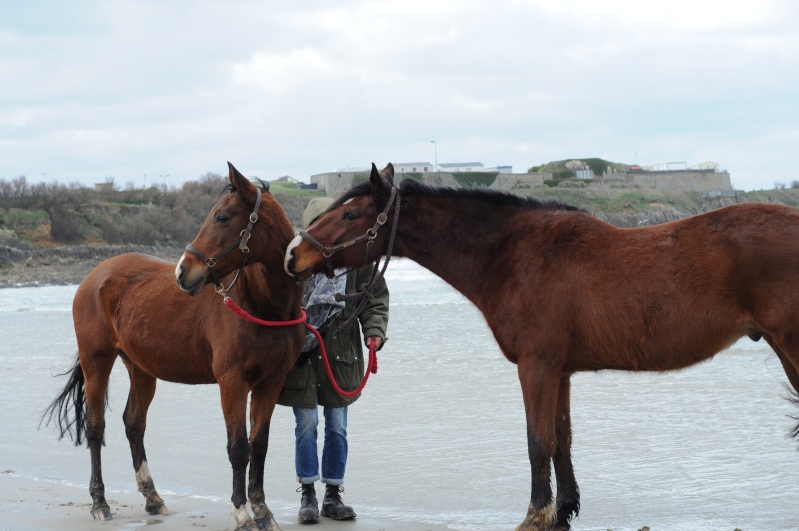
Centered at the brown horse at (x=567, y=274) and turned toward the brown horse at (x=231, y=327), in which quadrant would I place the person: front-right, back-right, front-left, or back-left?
front-right

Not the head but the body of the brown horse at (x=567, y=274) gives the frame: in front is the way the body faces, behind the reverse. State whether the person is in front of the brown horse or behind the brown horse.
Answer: in front

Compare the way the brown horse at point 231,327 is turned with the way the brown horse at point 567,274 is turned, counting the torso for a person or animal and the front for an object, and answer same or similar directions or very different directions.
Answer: very different directions

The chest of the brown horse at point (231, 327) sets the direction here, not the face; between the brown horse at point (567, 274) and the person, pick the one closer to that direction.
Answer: the brown horse

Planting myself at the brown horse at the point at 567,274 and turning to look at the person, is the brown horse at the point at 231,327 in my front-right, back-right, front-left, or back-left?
front-left

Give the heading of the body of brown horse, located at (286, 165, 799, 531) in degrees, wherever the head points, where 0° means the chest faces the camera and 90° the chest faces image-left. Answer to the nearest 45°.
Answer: approximately 90°

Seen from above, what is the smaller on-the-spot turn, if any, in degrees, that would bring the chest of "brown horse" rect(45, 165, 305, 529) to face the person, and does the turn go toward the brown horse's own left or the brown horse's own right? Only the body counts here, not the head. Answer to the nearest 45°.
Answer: approximately 90° to the brown horse's own left

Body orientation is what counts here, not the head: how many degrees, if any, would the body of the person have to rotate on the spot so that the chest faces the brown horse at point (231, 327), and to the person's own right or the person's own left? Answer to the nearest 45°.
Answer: approximately 45° to the person's own right

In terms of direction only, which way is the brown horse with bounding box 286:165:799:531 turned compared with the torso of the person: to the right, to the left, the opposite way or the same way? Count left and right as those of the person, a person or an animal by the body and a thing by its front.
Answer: to the right

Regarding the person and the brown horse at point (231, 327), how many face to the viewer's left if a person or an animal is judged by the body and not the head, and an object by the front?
0

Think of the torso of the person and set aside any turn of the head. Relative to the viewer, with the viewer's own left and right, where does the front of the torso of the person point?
facing the viewer

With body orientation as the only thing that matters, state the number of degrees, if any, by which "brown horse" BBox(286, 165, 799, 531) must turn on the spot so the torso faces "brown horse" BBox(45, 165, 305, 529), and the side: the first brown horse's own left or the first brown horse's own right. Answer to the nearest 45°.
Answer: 0° — it already faces it

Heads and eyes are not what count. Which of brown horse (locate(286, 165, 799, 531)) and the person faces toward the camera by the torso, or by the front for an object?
the person

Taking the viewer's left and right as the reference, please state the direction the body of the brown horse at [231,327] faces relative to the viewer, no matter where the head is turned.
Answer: facing the viewer and to the right of the viewer

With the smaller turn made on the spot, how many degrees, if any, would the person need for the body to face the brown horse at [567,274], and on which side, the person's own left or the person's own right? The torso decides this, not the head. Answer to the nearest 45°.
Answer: approximately 45° to the person's own left
